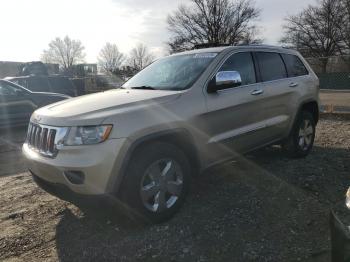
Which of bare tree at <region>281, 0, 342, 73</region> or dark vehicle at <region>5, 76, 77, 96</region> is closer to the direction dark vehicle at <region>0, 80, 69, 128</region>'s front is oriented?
the bare tree

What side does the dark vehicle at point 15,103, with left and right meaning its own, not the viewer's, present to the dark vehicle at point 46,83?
left

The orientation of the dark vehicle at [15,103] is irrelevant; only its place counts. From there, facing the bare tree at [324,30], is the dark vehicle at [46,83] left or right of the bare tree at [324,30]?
left

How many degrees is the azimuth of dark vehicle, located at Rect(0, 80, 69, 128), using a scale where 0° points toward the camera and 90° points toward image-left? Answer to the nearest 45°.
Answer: approximately 270°

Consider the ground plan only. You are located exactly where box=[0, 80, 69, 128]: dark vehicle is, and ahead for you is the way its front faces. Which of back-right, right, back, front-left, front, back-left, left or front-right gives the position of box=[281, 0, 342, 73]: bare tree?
front-left

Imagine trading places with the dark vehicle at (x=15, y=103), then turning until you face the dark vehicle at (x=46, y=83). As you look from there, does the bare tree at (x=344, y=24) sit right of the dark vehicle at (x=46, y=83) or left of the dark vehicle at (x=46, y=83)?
right
